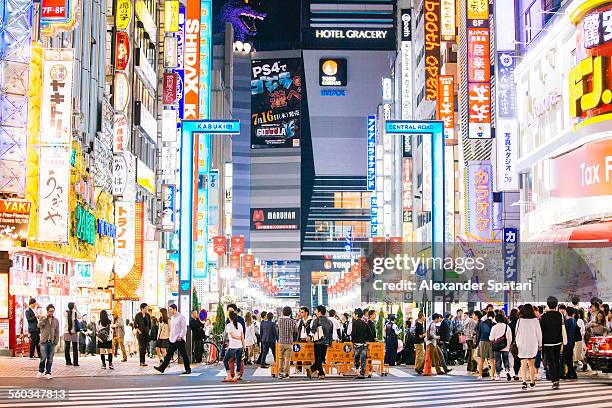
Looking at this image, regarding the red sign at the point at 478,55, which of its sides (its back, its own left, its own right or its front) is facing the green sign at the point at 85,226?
right

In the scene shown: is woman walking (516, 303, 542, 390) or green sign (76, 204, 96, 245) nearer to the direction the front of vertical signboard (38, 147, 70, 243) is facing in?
the woman walking

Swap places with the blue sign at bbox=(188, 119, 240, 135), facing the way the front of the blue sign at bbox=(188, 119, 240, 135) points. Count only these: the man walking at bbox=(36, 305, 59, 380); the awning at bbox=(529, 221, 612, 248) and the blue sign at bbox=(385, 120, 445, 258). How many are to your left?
2

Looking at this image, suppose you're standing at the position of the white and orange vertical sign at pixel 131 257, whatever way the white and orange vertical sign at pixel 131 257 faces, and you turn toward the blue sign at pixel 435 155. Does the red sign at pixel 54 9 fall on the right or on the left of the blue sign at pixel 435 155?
right

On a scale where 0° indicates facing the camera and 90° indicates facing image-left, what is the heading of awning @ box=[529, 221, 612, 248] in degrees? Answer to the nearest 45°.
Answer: approximately 45°

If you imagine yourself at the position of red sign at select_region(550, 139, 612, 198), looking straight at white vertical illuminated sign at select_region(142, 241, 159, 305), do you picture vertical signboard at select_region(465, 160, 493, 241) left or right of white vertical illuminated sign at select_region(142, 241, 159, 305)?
right

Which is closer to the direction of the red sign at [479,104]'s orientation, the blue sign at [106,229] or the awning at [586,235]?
the awning

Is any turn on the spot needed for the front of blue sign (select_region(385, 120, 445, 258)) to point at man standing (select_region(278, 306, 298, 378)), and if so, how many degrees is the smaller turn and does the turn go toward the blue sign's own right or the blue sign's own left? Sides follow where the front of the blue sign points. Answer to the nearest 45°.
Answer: approximately 45° to the blue sign's own right
